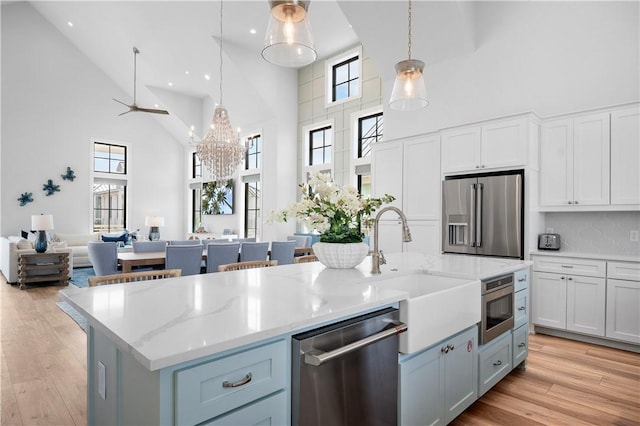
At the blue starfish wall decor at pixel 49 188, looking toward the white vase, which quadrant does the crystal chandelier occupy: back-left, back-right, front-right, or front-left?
front-left

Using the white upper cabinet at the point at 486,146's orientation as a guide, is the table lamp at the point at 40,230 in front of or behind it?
in front

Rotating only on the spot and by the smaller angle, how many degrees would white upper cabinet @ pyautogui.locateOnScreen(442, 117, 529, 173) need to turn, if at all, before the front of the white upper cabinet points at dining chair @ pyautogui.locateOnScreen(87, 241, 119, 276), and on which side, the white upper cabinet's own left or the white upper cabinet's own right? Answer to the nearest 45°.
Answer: approximately 45° to the white upper cabinet's own right

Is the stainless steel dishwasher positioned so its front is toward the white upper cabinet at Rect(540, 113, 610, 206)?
no

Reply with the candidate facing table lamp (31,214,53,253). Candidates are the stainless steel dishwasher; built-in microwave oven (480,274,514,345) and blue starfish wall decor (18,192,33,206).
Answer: the blue starfish wall decor

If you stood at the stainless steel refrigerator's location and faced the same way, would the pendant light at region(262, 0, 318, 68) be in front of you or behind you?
in front

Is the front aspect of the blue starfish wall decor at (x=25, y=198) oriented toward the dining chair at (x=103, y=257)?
yes

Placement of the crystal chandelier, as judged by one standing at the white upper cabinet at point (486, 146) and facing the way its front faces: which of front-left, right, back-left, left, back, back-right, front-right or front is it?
front-right

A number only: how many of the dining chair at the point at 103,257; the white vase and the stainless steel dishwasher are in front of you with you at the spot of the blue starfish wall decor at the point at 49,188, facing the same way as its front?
3

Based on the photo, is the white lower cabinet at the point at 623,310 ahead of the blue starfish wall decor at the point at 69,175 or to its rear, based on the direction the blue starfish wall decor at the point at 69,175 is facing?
ahead

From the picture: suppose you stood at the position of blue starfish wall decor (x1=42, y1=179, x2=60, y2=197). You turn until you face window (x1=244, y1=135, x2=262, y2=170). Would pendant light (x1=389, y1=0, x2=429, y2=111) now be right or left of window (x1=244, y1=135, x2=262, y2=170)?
right

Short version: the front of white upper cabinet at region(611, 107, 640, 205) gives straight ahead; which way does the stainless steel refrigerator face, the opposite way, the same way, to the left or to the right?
the same way

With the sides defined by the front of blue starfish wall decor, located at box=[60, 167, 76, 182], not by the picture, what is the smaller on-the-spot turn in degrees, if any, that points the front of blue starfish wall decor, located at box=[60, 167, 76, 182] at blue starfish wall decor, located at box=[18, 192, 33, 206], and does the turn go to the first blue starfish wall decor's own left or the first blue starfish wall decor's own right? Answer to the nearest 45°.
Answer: approximately 90° to the first blue starfish wall decor's own right

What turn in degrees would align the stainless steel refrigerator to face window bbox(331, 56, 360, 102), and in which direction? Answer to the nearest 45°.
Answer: approximately 90° to its right
